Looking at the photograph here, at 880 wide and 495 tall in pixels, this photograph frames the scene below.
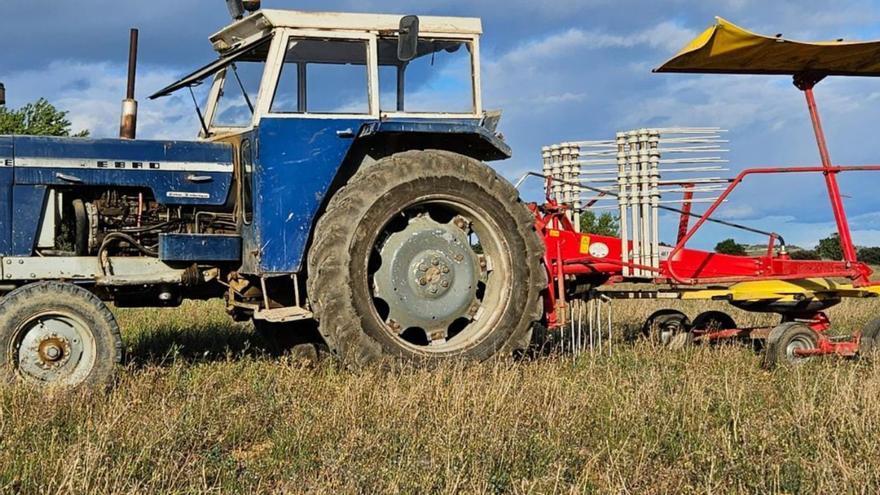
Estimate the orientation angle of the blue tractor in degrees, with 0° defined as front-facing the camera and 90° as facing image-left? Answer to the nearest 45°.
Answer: approximately 90°

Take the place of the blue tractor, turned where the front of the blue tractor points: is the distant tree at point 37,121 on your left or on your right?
on your right

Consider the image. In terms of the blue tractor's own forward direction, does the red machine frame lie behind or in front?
behind

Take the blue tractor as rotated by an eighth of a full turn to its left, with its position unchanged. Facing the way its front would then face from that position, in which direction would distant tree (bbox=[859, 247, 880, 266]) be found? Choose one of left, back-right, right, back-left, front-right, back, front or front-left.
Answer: back
